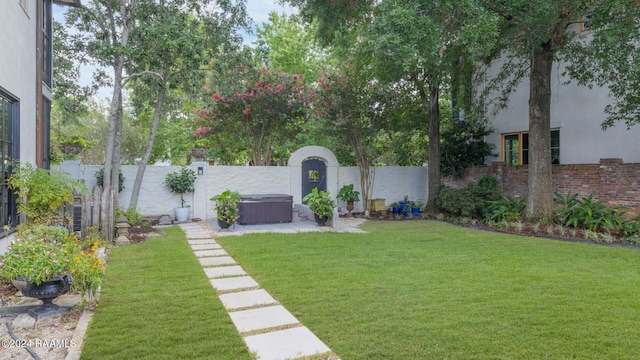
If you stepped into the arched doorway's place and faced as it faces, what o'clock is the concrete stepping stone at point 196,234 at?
The concrete stepping stone is roughly at 1 o'clock from the arched doorway.

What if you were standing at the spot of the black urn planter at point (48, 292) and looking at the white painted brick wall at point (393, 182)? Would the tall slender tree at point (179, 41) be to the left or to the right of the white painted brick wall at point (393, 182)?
left

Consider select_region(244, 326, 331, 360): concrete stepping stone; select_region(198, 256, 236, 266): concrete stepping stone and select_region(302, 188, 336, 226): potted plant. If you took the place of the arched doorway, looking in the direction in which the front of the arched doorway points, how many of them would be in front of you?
3

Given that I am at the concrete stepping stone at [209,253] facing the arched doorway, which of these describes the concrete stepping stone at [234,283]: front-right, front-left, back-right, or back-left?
back-right

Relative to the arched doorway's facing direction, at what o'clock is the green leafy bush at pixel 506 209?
The green leafy bush is roughly at 10 o'clock from the arched doorway.

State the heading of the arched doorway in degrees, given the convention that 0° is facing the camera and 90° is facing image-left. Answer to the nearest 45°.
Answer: approximately 0°

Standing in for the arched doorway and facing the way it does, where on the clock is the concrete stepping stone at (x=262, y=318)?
The concrete stepping stone is roughly at 12 o'clock from the arched doorway.

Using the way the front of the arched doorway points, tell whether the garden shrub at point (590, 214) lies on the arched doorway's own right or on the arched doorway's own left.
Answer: on the arched doorway's own left

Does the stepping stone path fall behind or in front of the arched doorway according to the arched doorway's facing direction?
in front

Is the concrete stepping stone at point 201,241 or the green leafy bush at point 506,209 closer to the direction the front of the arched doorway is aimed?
the concrete stepping stone

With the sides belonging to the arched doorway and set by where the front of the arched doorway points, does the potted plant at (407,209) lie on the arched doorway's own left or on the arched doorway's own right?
on the arched doorway's own left

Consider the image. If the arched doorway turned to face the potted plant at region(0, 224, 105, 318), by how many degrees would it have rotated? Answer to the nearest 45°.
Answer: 0° — it already faces it

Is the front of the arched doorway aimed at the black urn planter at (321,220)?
yes

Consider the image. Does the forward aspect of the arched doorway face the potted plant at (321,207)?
yes
